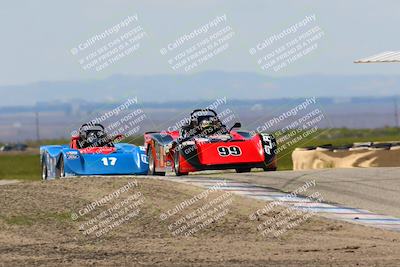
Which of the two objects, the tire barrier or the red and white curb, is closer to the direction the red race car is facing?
the red and white curb

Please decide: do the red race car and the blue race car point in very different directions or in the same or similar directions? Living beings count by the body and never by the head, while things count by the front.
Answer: same or similar directions

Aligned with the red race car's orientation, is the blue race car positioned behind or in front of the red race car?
behind

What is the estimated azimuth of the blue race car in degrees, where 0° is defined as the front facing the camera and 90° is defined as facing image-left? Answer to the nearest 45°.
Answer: approximately 315°

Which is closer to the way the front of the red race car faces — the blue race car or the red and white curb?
the red and white curb

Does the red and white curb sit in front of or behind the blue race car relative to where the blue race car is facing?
in front

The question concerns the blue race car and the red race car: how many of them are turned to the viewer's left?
0
